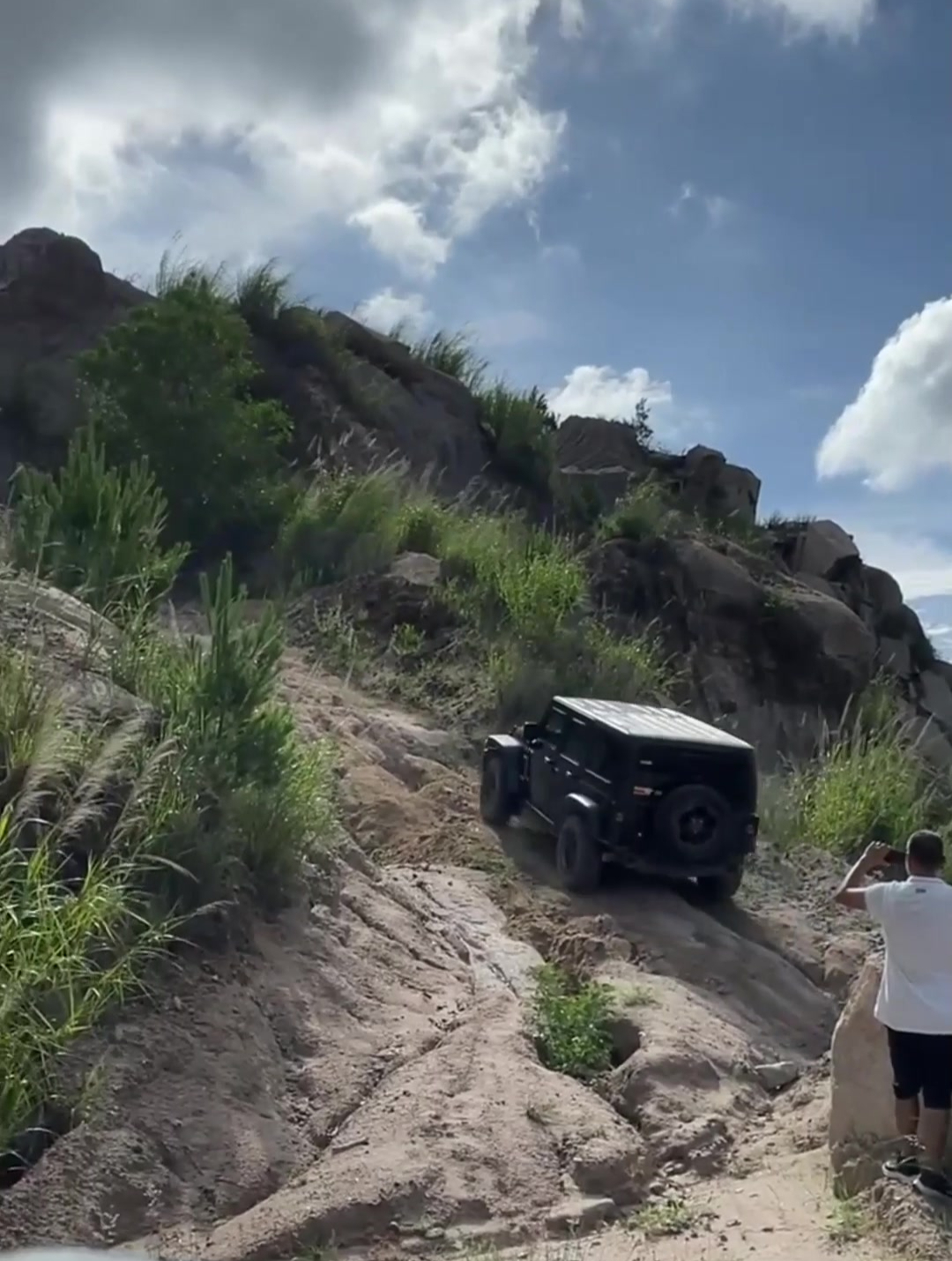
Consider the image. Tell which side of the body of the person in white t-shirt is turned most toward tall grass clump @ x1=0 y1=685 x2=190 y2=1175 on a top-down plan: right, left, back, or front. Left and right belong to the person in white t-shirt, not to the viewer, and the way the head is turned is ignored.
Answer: left

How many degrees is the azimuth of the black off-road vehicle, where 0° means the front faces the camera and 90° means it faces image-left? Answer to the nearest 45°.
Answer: approximately 135°

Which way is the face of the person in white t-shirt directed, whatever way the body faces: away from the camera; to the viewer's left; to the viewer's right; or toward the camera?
away from the camera

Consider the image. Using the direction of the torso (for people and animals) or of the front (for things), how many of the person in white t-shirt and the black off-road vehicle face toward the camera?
0

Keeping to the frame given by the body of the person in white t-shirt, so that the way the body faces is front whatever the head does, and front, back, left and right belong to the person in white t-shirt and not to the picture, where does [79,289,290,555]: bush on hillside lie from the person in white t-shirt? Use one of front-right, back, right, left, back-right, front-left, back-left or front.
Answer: front-left

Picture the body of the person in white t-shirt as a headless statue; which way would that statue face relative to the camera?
away from the camera

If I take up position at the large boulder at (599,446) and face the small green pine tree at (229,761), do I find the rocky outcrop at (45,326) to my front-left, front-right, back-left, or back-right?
front-right

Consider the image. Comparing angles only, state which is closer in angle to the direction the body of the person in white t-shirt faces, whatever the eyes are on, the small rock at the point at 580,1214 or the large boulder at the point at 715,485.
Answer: the large boulder

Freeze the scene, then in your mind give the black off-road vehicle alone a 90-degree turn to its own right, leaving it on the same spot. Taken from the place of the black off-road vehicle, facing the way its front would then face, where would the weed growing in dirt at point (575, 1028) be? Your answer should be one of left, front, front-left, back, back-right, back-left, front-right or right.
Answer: back-right

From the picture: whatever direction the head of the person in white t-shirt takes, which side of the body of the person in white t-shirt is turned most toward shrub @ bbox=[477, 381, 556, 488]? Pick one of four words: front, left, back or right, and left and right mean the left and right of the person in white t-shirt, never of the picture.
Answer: front

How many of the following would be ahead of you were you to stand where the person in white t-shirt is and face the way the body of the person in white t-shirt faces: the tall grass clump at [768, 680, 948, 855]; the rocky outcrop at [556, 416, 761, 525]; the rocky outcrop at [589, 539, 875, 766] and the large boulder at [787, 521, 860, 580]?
4

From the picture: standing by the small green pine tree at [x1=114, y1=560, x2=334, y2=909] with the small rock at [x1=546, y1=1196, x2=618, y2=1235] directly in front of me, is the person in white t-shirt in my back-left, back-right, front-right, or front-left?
front-left

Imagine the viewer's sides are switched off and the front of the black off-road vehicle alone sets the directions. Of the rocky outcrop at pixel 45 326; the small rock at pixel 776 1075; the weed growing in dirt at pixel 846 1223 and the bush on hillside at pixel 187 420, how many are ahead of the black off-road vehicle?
2

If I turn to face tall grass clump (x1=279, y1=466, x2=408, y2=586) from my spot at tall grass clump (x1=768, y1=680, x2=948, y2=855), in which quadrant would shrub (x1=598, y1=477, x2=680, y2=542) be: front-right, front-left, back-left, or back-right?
front-right

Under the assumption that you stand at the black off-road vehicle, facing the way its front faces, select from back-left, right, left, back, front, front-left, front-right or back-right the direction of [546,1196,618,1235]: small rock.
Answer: back-left
